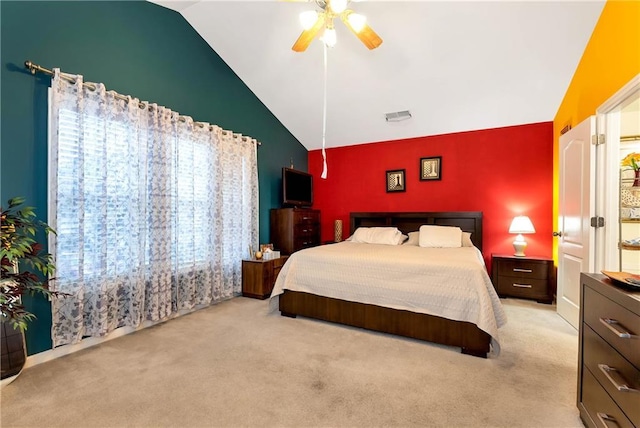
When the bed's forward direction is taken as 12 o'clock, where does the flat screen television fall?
The flat screen television is roughly at 3 o'clock from the bed.

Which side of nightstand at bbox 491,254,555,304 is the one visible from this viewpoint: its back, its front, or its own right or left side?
front

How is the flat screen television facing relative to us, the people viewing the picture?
facing the viewer and to the right of the viewer

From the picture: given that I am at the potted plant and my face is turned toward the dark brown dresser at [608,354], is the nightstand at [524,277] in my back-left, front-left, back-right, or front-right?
front-left

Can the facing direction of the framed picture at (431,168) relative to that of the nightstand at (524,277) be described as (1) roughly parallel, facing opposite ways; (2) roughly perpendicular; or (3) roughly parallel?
roughly parallel

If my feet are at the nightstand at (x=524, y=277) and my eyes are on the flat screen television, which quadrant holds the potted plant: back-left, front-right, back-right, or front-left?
front-left

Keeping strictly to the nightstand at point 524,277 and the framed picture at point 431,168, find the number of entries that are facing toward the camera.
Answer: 2

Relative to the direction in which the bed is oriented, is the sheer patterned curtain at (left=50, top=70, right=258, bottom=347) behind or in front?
in front

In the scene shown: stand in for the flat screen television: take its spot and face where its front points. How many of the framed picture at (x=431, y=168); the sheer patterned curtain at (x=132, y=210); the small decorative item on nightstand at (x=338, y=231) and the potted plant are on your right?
2

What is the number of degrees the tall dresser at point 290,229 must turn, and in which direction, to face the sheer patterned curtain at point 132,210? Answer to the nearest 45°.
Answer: approximately 90° to its right

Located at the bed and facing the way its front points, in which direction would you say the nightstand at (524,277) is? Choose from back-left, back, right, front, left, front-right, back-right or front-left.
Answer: back

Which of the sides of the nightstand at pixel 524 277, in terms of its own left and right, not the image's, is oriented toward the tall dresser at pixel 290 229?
right

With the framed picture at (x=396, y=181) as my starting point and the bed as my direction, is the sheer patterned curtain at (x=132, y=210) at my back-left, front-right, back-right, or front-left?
front-right

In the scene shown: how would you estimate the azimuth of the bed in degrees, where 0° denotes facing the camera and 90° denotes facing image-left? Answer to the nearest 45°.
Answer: approximately 45°

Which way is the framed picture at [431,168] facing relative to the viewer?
toward the camera

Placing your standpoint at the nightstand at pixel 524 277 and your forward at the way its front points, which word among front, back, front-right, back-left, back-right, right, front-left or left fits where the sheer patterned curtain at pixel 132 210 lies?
front-right
